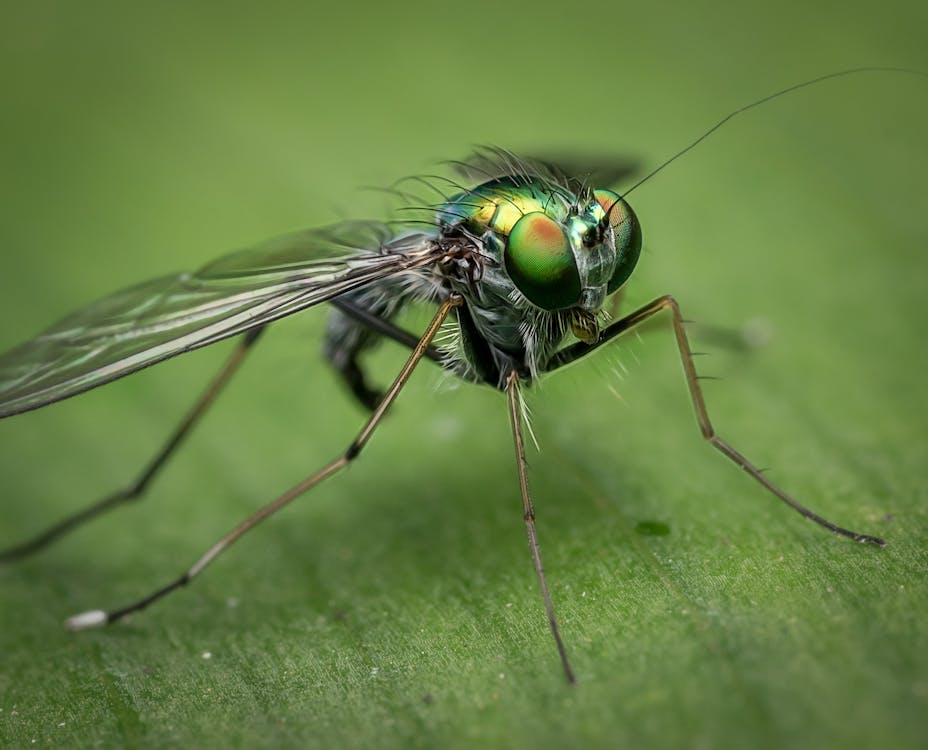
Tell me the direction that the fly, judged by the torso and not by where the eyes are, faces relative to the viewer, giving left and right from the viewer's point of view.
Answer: facing the viewer and to the right of the viewer
